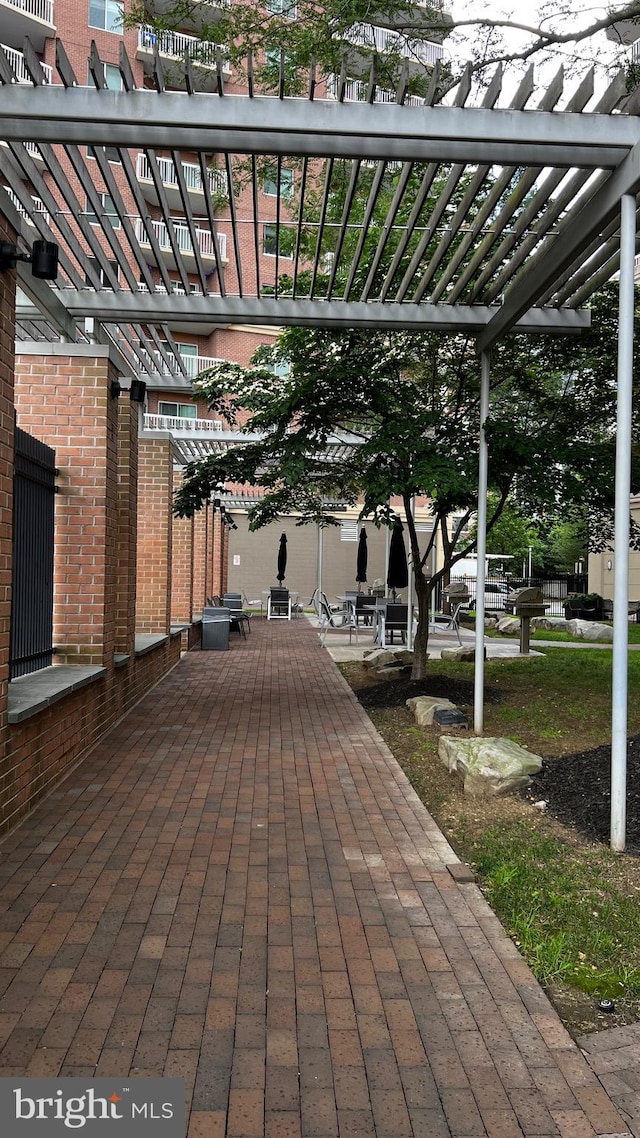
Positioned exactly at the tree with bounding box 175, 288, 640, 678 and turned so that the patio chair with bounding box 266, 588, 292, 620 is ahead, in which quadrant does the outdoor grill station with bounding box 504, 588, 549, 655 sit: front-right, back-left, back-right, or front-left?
front-right

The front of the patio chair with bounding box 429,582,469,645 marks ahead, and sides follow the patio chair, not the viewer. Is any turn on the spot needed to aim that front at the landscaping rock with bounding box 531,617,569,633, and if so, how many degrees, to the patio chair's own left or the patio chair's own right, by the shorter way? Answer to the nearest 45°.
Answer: approximately 135° to the patio chair's own right

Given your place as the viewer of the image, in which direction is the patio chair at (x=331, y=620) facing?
facing to the right of the viewer

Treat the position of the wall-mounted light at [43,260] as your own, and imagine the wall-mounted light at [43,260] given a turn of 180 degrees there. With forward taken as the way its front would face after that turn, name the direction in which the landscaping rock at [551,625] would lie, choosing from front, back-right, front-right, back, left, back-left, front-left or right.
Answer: back-right

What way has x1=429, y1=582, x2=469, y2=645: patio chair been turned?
to the viewer's left

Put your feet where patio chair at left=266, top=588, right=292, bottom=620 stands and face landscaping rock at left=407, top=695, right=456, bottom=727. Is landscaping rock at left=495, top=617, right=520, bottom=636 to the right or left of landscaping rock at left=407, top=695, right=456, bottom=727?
left

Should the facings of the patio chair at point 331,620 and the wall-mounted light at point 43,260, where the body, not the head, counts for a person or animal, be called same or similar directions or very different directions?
same or similar directions

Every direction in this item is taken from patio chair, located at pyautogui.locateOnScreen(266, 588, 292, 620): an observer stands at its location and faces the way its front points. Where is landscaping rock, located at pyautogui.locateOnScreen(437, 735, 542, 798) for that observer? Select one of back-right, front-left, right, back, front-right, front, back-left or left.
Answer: back

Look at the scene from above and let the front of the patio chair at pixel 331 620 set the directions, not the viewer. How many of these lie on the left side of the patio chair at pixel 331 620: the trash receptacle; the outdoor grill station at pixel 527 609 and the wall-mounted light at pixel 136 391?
0

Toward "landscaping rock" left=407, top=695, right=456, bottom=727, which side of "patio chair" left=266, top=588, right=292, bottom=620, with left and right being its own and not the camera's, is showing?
back

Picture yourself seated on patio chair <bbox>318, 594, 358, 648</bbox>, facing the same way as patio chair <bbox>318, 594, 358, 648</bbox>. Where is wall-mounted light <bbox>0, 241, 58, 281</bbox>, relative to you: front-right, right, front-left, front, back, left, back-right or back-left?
right

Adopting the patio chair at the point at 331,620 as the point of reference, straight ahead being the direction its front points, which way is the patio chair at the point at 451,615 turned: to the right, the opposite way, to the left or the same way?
the opposite way

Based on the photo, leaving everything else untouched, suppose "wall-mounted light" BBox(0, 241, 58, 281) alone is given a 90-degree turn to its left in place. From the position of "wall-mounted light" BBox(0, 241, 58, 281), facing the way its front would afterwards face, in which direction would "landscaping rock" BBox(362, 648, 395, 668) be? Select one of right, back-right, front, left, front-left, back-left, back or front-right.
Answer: front-right

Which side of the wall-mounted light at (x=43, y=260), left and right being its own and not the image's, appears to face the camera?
right

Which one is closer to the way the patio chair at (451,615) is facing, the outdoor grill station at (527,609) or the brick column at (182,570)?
the brick column

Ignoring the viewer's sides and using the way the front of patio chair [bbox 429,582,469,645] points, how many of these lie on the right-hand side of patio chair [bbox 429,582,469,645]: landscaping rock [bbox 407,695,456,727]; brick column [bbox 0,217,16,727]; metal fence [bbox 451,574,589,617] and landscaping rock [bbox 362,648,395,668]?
1
